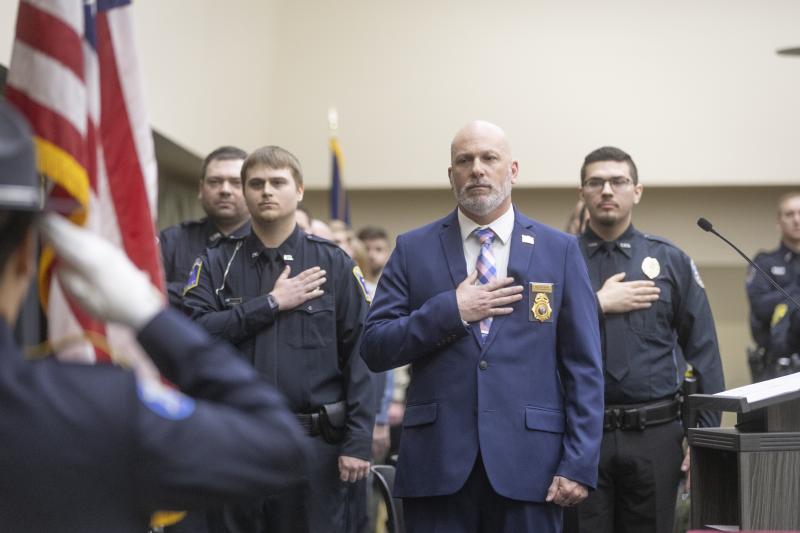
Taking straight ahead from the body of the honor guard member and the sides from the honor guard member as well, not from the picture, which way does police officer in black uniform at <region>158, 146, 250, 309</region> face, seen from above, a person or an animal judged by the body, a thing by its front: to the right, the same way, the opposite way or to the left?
the opposite way

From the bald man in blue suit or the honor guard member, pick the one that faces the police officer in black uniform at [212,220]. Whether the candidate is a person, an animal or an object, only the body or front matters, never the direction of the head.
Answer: the honor guard member

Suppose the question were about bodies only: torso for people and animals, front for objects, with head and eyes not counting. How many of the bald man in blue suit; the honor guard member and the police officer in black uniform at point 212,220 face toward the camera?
2

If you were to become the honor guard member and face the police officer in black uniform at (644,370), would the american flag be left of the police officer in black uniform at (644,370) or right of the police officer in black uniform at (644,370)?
left

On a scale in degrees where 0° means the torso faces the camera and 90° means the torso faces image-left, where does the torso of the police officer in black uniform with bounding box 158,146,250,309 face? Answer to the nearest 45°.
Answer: approximately 0°

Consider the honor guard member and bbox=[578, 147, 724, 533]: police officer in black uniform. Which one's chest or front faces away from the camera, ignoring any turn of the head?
the honor guard member

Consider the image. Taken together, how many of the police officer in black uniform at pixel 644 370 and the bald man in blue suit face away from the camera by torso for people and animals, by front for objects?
0

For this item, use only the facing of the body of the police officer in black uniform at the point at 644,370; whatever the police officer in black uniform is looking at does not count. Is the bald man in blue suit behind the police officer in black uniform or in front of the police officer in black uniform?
in front

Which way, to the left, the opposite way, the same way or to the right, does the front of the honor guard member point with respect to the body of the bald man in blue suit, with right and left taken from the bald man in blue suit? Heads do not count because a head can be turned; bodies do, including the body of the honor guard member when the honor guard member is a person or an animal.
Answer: the opposite way

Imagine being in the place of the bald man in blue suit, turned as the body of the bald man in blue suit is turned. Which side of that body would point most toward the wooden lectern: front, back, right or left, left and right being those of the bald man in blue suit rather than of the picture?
left

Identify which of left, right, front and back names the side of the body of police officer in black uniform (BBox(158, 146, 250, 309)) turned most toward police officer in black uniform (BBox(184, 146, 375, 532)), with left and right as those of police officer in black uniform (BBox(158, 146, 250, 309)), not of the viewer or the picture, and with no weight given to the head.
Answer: front
